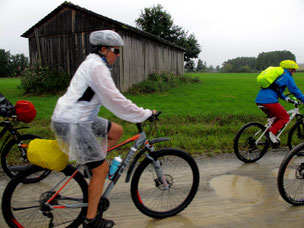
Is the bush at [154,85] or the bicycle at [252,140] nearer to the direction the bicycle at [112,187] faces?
the bicycle

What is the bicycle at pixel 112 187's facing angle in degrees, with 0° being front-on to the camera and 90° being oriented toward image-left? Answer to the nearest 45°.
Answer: approximately 270°

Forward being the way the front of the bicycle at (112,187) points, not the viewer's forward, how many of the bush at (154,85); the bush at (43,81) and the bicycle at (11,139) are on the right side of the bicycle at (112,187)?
0

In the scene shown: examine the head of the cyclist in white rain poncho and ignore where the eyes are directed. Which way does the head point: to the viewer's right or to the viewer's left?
to the viewer's right

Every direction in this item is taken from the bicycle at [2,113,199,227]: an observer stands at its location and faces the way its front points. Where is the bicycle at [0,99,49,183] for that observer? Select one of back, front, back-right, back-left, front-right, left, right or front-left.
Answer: back-left

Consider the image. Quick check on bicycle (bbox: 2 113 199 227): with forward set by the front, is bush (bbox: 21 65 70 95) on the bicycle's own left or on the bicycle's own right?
on the bicycle's own left

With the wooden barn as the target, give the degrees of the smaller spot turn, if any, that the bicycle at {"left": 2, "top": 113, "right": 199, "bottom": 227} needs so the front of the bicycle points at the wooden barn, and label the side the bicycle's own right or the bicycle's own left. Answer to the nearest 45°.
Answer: approximately 90° to the bicycle's own left

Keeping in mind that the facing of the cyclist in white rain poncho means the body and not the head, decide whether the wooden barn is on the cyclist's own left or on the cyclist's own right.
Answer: on the cyclist's own left

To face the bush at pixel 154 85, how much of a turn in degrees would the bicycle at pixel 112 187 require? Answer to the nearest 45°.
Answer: approximately 90° to its left

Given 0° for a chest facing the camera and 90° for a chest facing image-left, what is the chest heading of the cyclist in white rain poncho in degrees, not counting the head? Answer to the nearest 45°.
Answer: approximately 270°
